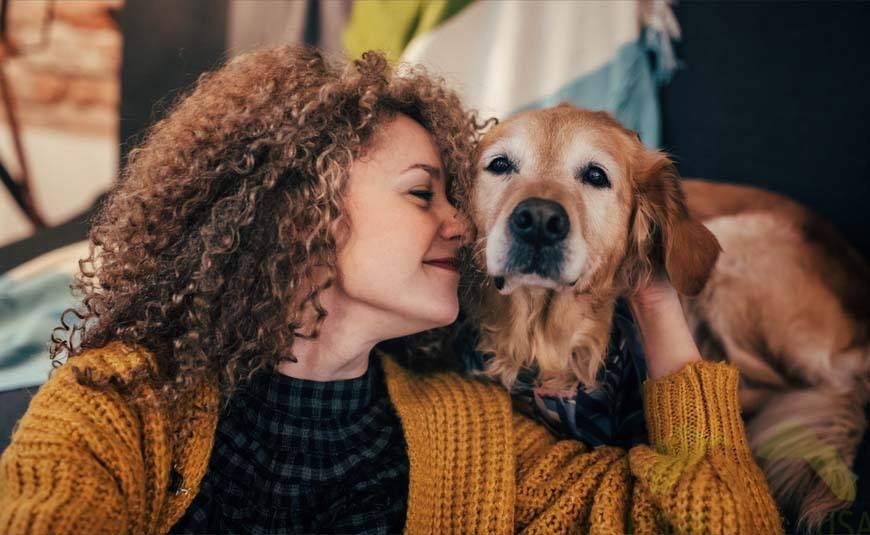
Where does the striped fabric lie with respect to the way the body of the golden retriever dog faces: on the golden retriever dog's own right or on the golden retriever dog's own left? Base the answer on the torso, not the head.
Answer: on the golden retriever dog's own right

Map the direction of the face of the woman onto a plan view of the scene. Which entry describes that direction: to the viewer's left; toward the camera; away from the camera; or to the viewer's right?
to the viewer's right

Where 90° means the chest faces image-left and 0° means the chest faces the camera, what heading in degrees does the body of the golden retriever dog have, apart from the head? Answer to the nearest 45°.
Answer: approximately 45°

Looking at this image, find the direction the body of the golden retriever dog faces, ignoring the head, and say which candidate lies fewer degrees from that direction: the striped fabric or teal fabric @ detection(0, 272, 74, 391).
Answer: the teal fabric

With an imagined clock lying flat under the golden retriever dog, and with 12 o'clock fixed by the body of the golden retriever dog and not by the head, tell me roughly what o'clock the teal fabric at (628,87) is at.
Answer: The teal fabric is roughly at 4 o'clock from the golden retriever dog.
